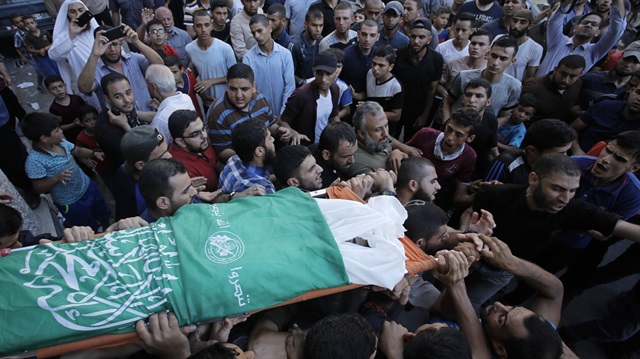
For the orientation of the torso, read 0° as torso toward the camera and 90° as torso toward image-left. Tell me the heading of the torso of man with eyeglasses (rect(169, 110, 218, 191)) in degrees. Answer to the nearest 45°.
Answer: approximately 315°

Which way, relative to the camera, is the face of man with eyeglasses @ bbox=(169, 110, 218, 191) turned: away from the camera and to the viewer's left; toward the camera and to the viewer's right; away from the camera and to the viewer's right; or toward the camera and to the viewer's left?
toward the camera and to the viewer's right

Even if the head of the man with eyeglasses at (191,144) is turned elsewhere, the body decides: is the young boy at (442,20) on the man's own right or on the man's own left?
on the man's own left

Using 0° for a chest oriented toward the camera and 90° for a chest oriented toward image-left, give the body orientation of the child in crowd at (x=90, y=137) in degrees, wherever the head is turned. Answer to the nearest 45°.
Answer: approximately 315°

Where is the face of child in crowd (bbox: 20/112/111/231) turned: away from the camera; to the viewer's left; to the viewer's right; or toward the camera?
to the viewer's right

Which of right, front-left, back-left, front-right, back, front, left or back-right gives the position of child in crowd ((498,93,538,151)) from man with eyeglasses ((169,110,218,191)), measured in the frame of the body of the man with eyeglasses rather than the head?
front-left

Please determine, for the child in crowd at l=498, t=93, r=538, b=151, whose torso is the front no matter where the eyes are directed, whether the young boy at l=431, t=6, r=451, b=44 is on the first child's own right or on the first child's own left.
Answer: on the first child's own right

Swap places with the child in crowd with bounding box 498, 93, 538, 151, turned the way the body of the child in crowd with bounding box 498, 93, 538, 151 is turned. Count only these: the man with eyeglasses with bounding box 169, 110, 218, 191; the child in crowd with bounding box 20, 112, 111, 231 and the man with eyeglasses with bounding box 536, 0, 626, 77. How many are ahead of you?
2
